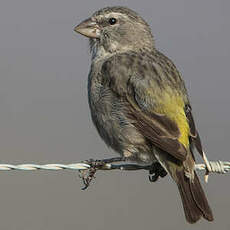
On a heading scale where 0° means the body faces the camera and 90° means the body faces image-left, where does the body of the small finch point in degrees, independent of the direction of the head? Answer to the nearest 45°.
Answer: approximately 135°
